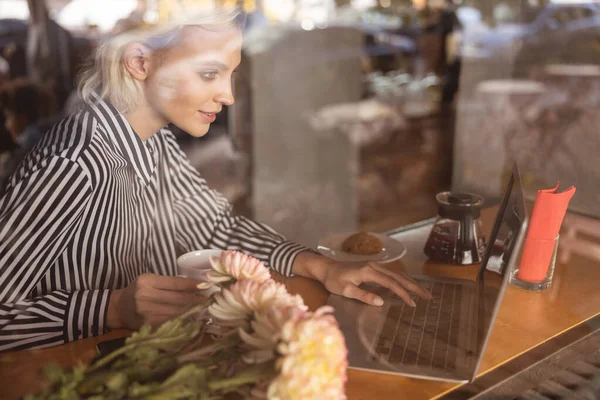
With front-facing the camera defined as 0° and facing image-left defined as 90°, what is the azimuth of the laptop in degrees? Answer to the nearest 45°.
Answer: approximately 90°

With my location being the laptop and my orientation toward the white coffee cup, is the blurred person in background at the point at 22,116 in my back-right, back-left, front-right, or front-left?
front-right

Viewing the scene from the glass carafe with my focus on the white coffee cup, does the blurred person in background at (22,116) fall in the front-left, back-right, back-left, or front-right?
front-right

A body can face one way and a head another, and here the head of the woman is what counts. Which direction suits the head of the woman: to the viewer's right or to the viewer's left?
to the viewer's right
